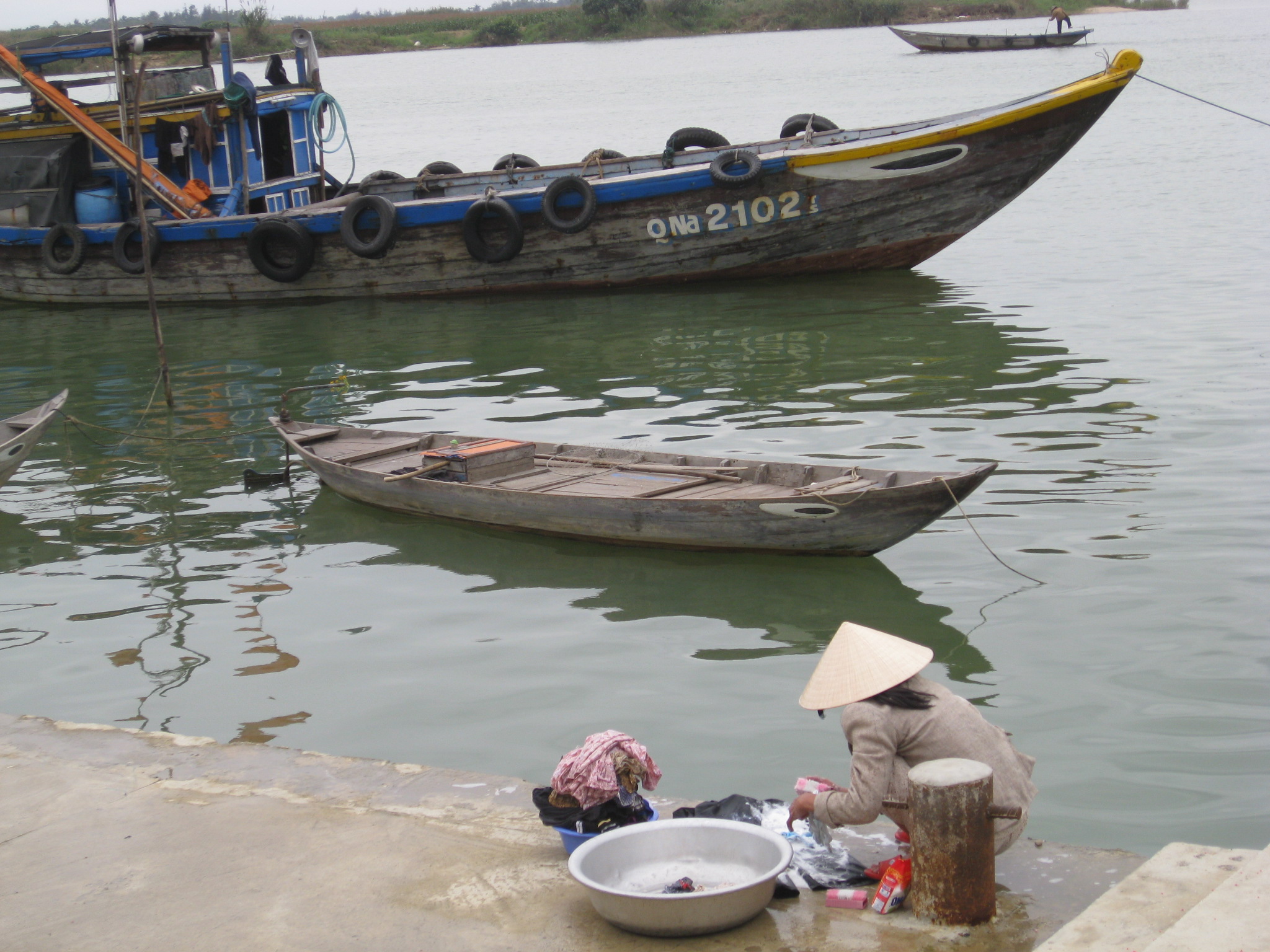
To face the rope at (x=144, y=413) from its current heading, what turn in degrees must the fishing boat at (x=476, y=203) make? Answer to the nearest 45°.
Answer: approximately 135° to its right

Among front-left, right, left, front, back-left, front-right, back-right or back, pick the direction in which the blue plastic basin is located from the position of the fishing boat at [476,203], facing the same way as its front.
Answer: right

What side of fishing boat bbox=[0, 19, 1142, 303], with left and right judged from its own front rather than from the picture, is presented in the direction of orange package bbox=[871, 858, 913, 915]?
right

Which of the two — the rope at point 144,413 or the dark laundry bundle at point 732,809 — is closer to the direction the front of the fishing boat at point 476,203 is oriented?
the dark laundry bundle

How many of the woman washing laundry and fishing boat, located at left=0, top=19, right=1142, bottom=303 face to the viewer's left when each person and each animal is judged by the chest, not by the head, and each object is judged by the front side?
1

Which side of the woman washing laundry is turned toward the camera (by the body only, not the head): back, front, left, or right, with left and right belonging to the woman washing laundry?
left

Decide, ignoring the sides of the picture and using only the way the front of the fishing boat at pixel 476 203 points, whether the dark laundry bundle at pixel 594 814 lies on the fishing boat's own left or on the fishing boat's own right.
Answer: on the fishing boat's own right

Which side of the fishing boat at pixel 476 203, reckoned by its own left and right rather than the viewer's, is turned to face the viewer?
right

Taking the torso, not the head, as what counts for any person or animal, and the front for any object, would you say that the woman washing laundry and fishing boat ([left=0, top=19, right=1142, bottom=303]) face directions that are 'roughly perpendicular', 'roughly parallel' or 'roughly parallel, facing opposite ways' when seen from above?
roughly parallel, facing opposite ways

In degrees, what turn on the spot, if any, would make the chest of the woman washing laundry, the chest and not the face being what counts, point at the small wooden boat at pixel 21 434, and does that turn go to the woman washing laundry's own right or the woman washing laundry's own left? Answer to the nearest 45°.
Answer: approximately 45° to the woman washing laundry's own right
